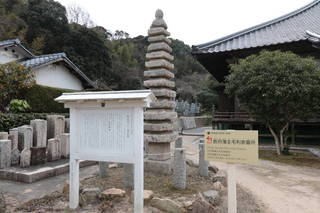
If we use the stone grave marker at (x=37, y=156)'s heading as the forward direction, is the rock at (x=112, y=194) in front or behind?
in front

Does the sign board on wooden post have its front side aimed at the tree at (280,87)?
no

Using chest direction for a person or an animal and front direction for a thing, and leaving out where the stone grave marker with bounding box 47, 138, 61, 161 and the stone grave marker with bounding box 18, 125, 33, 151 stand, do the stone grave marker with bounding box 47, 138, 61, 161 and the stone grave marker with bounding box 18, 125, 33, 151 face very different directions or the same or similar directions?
same or similar directions

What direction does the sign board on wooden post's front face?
toward the camera

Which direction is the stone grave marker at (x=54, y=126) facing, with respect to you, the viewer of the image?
facing the viewer and to the right of the viewer

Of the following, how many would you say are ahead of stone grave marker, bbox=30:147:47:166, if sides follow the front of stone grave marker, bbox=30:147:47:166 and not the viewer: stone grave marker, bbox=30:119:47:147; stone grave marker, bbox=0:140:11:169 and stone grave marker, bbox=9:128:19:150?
0

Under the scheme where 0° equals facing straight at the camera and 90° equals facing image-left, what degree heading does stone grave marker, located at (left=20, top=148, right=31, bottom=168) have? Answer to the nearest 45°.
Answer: approximately 315°

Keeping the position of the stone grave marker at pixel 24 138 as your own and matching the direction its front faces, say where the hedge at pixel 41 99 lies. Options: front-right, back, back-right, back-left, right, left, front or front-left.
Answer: back-left

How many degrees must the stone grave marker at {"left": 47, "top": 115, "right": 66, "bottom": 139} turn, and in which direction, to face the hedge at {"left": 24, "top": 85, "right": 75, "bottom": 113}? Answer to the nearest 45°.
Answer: approximately 135° to its left

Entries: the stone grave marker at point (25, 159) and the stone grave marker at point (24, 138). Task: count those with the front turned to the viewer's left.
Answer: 0

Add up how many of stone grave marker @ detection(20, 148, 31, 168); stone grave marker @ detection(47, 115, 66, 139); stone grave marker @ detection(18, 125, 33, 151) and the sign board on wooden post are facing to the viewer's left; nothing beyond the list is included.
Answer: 0

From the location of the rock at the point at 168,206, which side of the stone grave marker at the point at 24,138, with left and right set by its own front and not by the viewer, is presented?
front

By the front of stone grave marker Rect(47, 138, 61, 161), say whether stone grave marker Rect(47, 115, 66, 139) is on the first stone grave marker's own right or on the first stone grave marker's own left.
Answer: on the first stone grave marker's own left

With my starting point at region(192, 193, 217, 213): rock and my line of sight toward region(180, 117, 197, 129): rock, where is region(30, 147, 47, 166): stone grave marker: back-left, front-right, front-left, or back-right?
front-left
